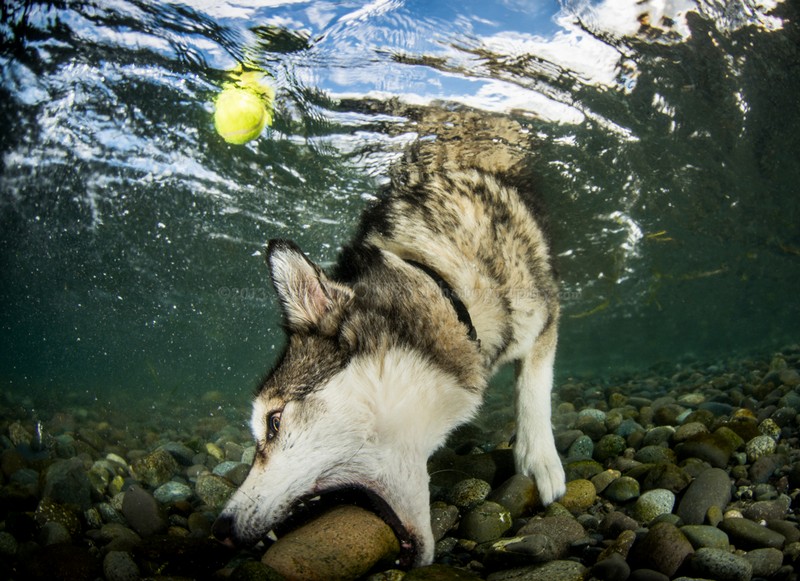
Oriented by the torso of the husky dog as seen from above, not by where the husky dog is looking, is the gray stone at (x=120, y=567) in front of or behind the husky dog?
in front

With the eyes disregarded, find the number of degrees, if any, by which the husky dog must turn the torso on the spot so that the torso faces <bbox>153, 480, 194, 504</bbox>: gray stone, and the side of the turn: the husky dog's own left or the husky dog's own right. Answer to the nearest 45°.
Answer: approximately 90° to the husky dog's own right

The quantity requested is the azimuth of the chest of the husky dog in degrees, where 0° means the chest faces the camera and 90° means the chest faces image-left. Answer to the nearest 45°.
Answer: approximately 45°

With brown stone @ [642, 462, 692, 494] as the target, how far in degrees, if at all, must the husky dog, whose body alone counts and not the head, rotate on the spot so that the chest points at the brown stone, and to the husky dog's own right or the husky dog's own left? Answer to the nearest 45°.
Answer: approximately 135° to the husky dog's own left

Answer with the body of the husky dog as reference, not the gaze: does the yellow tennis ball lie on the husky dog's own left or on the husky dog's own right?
on the husky dog's own right

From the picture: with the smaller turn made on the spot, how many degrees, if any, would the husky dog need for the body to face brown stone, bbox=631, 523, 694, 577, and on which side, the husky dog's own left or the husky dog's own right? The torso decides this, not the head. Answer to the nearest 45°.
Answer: approximately 90° to the husky dog's own left
